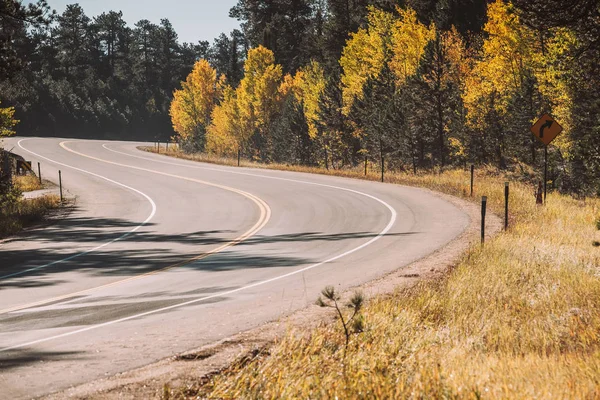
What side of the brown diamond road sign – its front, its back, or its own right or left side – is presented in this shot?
front
